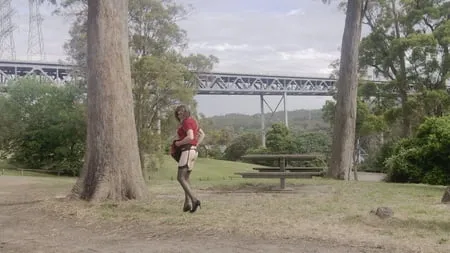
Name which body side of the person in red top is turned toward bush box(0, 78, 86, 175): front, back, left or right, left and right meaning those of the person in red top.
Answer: right
